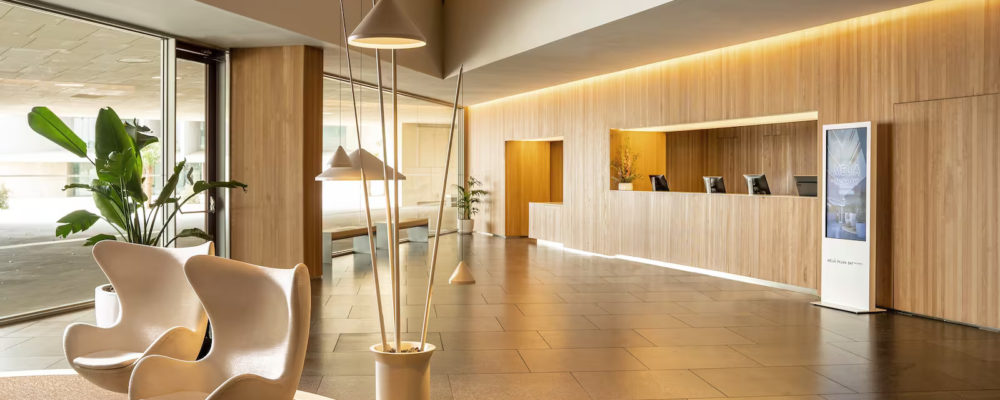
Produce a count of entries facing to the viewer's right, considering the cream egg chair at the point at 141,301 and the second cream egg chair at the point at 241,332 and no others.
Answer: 0

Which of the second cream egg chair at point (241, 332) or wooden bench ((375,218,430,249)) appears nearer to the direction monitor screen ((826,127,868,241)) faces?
the second cream egg chair

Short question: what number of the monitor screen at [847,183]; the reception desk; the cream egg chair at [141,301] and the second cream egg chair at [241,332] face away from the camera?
0

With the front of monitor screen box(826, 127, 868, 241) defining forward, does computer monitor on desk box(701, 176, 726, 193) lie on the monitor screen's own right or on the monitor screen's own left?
on the monitor screen's own right

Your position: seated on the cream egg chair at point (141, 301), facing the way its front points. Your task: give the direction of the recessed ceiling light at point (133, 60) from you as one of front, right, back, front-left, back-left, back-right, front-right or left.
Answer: back-right

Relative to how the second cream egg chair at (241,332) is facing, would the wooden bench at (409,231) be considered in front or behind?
behind

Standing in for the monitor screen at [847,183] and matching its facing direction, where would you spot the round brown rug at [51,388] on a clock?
The round brown rug is roughly at 12 o'clock from the monitor screen.

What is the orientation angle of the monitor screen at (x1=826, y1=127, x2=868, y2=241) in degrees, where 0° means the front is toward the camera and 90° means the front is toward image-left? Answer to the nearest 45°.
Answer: approximately 45°

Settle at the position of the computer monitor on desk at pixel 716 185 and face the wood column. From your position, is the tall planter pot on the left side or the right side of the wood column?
left

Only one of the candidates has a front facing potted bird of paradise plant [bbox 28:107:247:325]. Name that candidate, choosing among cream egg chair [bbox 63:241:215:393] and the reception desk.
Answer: the reception desk

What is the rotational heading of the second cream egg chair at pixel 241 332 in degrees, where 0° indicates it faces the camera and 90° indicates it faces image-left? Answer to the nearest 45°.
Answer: approximately 45°

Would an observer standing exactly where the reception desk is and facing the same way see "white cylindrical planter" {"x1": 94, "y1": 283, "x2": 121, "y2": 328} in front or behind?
in front

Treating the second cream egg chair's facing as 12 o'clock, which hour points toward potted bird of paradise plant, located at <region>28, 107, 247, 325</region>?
The potted bird of paradise plant is roughly at 4 o'clock from the second cream egg chair.

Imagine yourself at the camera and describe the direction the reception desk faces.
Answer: facing the viewer and to the left of the viewer

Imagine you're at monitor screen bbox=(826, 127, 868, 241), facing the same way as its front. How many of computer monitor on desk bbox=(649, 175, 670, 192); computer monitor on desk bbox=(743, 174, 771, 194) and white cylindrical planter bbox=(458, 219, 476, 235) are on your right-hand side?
3

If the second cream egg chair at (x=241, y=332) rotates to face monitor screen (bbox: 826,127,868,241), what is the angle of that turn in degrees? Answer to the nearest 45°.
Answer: approximately 135° to its left

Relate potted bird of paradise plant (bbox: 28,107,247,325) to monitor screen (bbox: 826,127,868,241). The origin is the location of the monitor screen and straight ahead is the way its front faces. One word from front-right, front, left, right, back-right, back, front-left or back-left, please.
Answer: front
